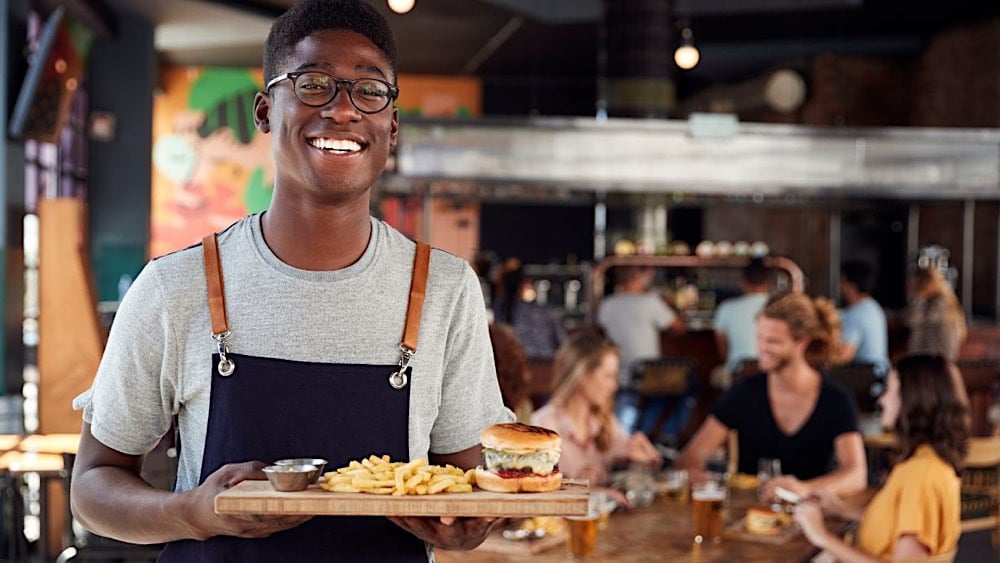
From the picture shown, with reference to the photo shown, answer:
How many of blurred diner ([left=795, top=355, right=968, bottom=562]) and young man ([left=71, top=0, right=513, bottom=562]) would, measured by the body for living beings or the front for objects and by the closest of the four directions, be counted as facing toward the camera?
1

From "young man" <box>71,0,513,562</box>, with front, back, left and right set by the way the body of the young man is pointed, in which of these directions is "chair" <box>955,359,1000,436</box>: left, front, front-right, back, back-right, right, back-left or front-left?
back-left

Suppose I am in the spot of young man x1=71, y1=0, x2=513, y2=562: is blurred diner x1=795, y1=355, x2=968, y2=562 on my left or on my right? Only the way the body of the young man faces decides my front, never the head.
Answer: on my left

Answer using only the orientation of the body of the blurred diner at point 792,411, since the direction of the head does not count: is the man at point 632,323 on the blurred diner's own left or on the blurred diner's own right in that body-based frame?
on the blurred diner's own right

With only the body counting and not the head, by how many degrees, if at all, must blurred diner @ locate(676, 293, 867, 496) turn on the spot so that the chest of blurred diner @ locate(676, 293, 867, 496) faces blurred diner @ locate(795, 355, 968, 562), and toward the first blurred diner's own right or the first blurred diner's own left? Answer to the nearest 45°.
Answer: approximately 45° to the first blurred diner's own left

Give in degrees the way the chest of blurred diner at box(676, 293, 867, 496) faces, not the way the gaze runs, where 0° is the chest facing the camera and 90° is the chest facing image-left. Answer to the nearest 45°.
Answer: approximately 45°

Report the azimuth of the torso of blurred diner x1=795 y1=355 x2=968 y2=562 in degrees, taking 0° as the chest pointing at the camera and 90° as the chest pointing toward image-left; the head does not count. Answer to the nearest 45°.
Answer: approximately 90°

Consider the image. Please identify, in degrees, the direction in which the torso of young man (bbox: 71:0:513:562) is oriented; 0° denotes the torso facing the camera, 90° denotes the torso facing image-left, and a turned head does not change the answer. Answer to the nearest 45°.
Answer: approximately 0°
